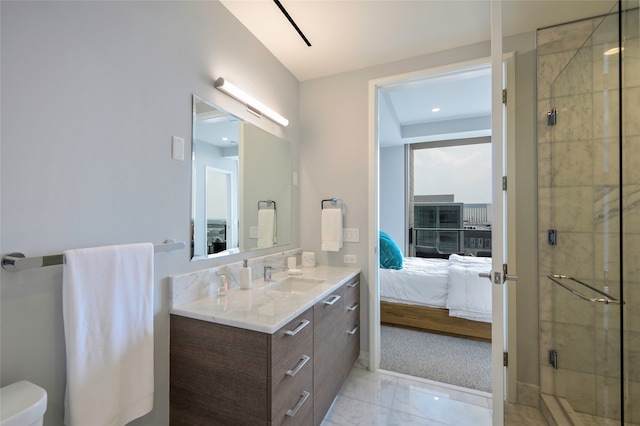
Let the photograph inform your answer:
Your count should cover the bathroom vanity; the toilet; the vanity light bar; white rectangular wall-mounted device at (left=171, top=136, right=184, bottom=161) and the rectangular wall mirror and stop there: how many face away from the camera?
0

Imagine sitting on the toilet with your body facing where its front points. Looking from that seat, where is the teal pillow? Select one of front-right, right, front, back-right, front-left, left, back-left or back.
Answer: front-left

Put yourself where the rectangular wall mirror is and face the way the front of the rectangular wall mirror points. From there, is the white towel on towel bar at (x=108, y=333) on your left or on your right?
on your right

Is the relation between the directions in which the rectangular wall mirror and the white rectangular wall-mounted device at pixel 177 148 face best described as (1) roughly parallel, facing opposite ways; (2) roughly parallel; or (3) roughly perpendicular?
roughly parallel

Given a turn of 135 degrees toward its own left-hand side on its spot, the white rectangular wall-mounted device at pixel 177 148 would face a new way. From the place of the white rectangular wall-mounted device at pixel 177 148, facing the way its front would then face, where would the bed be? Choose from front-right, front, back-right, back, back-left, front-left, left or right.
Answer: right

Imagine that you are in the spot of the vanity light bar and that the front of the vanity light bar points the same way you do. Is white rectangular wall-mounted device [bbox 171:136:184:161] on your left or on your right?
on your right

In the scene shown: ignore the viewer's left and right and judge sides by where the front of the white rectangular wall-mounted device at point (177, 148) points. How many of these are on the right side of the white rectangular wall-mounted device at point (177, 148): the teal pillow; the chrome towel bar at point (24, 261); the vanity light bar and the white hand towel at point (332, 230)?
1

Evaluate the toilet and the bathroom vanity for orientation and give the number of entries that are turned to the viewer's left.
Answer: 0

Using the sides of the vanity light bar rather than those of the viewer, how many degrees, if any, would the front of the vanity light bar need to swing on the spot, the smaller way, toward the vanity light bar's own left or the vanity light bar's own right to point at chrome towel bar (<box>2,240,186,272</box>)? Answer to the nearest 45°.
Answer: approximately 90° to the vanity light bar's own right

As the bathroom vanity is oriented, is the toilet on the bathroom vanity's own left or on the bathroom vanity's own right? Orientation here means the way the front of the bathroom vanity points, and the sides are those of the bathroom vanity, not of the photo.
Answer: on the bathroom vanity's own right

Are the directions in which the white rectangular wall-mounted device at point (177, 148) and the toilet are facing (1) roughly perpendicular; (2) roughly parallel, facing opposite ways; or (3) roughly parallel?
roughly parallel

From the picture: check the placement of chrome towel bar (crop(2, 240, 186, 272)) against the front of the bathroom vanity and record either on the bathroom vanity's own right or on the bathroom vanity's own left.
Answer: on the bathroom vanity's own right
